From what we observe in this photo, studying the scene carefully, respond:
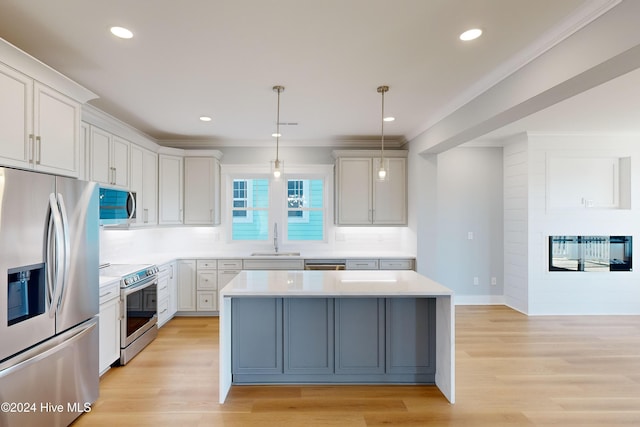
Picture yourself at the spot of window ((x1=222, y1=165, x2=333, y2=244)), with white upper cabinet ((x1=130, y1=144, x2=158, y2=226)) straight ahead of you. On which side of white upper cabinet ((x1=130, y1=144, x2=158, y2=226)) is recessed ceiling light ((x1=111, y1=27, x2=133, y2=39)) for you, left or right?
left

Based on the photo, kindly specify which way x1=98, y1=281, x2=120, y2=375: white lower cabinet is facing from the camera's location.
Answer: facing the viewer and to the right of the viewer

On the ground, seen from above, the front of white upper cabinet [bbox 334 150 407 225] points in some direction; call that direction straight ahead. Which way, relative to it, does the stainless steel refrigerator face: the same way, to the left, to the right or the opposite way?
to the left

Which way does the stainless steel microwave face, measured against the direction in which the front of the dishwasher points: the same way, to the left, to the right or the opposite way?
to the left

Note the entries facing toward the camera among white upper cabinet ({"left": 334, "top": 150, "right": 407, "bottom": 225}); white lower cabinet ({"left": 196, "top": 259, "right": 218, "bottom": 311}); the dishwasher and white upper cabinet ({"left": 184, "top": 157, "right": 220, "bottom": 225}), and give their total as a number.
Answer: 4

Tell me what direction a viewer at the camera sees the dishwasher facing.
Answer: facing the viewer

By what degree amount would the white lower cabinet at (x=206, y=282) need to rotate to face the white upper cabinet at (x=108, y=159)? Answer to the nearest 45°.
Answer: approximately 45° to its right

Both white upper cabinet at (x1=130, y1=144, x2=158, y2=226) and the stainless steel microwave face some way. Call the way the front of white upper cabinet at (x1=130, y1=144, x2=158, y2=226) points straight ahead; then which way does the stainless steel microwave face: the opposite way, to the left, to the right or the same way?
the same way

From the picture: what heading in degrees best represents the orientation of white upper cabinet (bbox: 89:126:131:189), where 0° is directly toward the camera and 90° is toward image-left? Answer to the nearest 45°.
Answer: approximately 315°

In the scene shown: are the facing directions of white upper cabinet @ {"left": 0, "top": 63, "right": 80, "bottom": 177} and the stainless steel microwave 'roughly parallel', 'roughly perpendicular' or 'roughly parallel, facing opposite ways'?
roughly parallel

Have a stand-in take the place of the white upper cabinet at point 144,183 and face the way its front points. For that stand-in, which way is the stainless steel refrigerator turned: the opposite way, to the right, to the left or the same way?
the same way

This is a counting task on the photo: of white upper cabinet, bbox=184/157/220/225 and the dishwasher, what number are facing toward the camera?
2

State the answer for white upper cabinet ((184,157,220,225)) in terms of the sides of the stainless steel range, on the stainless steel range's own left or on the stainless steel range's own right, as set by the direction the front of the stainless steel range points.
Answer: on the stainless steel range's own left

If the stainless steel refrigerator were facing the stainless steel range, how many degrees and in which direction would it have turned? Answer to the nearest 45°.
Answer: approximately 90° to its left
